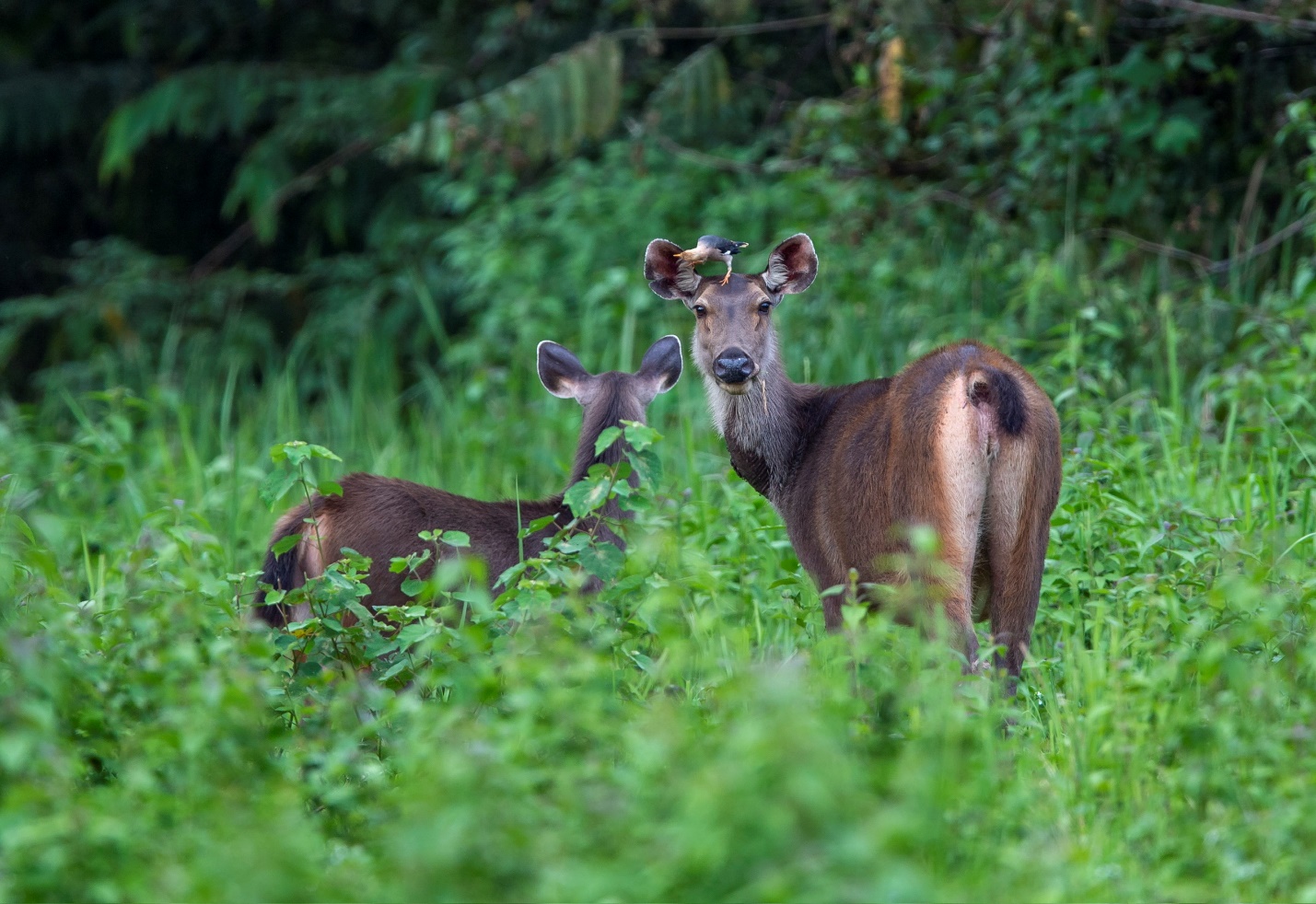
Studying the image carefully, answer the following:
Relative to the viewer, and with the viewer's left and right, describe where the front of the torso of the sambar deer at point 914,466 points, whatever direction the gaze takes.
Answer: facing away from the viewer and to the left of the viewer
